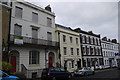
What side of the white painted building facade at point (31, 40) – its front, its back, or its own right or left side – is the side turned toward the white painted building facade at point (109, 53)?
left

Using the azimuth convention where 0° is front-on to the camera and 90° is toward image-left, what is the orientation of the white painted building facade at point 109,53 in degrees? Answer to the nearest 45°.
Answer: approximately 315°

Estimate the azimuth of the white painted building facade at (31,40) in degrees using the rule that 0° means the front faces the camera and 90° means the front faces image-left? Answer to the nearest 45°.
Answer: approximately 315°

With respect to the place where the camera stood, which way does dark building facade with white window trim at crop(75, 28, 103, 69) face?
facing the viewer and to the right of the viewer

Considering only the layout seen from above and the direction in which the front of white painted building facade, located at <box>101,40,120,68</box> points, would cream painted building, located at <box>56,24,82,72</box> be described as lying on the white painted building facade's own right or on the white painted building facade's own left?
on the white painted building facade's own right

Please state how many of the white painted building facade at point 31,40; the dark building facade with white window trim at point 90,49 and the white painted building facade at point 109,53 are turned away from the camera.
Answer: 0

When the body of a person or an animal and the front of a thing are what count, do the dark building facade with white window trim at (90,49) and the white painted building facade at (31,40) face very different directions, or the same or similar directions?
same or similar directions

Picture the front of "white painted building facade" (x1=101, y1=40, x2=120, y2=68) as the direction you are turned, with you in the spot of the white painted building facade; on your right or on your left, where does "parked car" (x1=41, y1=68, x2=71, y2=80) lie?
on your right

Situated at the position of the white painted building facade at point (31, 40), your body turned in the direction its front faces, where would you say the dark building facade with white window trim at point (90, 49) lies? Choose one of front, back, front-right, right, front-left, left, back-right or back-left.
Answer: left
